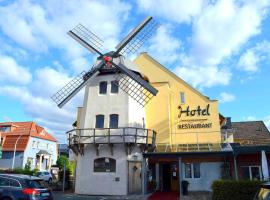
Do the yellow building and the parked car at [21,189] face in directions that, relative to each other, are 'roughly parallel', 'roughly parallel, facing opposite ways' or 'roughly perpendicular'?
roughly perpendicular

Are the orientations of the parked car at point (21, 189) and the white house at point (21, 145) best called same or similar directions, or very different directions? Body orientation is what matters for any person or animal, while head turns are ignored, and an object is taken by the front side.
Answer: very different directions

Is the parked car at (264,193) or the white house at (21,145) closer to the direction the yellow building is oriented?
the parked car

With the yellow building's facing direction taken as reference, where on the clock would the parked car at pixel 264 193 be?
The parked car is roughly at 12 o'clock from the yellow building.

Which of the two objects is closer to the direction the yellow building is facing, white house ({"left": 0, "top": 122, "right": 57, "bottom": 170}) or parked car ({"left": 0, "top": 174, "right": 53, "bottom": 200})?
the parked car

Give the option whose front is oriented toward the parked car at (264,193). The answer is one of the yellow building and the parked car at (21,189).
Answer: the yellow building

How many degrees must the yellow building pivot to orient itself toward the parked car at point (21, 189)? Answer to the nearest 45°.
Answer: approximately 45° to its right

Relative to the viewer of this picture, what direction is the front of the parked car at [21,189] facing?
facing away from the viewer and to the left of the viewer

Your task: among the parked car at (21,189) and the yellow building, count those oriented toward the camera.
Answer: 1
